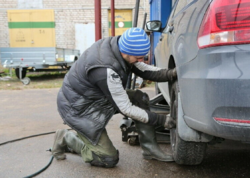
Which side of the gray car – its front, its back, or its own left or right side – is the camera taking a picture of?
back
